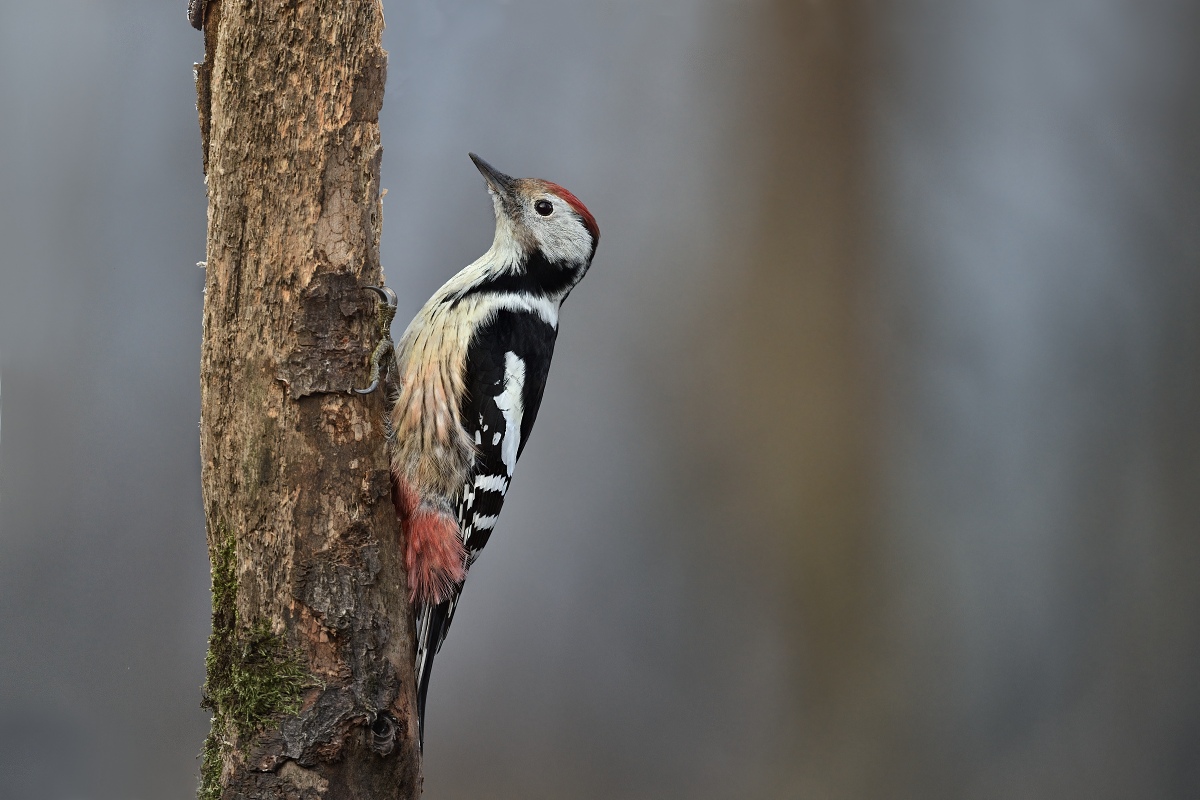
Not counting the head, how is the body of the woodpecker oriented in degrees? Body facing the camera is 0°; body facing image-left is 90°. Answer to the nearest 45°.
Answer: approximately 90°
